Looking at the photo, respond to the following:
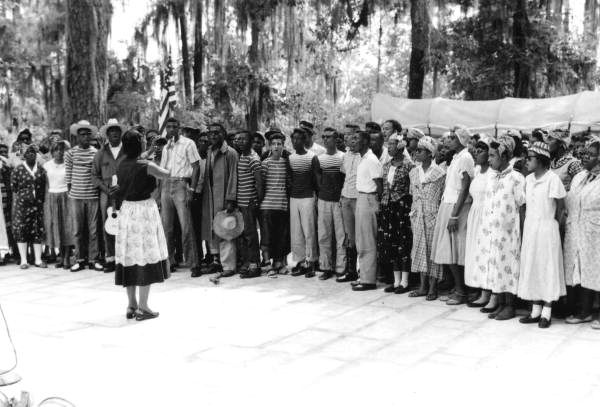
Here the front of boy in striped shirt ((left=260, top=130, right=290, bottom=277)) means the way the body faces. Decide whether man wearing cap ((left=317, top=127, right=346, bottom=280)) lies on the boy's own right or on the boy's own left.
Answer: on the boy's own left

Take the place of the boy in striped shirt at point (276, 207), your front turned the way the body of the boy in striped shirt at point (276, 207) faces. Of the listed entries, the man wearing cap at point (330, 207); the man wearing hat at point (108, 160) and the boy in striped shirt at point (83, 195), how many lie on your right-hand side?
2

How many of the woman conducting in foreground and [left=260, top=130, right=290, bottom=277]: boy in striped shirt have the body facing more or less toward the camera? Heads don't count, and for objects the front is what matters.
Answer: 1

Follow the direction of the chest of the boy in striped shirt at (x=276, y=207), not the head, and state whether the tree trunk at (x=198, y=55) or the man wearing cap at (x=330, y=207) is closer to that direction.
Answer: the man wearing cap

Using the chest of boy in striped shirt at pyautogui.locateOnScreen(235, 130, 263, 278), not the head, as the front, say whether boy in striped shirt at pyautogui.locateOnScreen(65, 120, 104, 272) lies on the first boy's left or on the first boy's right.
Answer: on the first boy's right

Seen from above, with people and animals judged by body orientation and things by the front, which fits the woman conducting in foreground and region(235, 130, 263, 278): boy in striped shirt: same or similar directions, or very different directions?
very different directions

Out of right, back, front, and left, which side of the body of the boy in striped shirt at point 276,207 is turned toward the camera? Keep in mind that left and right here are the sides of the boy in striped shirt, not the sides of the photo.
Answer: front

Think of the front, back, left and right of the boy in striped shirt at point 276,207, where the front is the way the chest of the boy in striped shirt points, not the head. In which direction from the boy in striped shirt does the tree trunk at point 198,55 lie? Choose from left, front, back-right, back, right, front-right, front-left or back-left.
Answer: back

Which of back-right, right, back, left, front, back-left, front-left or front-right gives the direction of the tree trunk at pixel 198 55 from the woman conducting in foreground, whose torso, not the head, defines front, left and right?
front-left

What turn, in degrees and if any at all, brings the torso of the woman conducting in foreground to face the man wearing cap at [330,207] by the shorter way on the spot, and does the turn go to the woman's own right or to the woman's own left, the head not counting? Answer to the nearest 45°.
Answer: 0° — they already face them

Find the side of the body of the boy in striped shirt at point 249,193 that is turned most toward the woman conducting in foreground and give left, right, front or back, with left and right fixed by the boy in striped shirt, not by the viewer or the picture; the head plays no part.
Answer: front

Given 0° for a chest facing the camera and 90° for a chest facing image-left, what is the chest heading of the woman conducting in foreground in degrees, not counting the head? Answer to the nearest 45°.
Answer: approximately 225°
